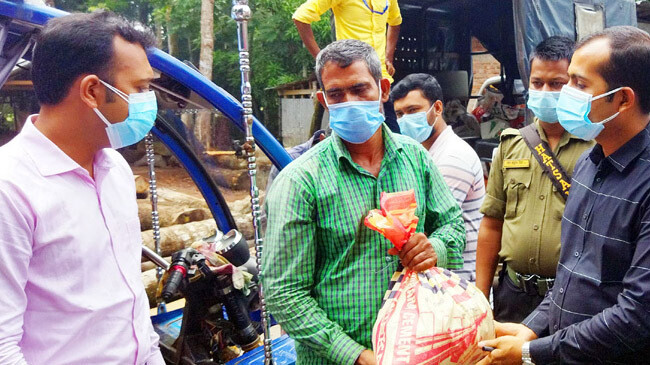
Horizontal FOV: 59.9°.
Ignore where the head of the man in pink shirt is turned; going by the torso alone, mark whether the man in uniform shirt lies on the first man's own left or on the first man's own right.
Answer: on the first man's own left

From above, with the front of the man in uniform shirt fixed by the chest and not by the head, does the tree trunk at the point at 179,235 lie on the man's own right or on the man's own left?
on the man's own right

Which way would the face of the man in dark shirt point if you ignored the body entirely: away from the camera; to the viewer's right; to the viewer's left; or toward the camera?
to the viewer's left

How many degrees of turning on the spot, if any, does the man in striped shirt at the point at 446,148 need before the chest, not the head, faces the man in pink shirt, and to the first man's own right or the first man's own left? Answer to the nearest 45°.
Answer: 0° — they already face them

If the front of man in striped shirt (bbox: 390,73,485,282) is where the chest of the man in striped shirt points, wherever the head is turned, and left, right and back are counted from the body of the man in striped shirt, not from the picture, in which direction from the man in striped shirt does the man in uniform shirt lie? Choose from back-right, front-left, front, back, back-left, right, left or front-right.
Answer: left

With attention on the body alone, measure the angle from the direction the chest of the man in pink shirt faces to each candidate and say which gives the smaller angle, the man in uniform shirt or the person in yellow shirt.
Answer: the man in uniform shirt

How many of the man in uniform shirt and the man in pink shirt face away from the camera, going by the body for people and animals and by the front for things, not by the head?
0

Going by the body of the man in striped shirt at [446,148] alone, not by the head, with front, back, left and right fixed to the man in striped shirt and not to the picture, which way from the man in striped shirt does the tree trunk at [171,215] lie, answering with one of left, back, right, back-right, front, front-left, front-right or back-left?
right

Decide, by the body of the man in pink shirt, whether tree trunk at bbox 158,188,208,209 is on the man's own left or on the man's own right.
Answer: on the man's own left

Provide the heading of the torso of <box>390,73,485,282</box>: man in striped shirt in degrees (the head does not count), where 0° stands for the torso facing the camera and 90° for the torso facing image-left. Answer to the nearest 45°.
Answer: approximately 45°

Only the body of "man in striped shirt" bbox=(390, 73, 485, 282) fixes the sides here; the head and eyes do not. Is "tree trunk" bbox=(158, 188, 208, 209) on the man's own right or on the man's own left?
on the man's own right

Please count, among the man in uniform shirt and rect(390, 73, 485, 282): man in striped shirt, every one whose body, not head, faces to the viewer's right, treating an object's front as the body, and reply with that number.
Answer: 0

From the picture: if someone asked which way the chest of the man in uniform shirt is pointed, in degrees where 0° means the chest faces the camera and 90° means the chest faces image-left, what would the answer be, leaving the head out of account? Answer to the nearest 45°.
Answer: approximately 0°

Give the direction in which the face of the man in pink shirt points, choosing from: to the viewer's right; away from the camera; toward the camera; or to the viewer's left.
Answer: to the viewer's right

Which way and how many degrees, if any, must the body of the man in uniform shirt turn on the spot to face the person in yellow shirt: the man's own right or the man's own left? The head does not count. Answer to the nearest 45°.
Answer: approximately 135° to the man's own right
